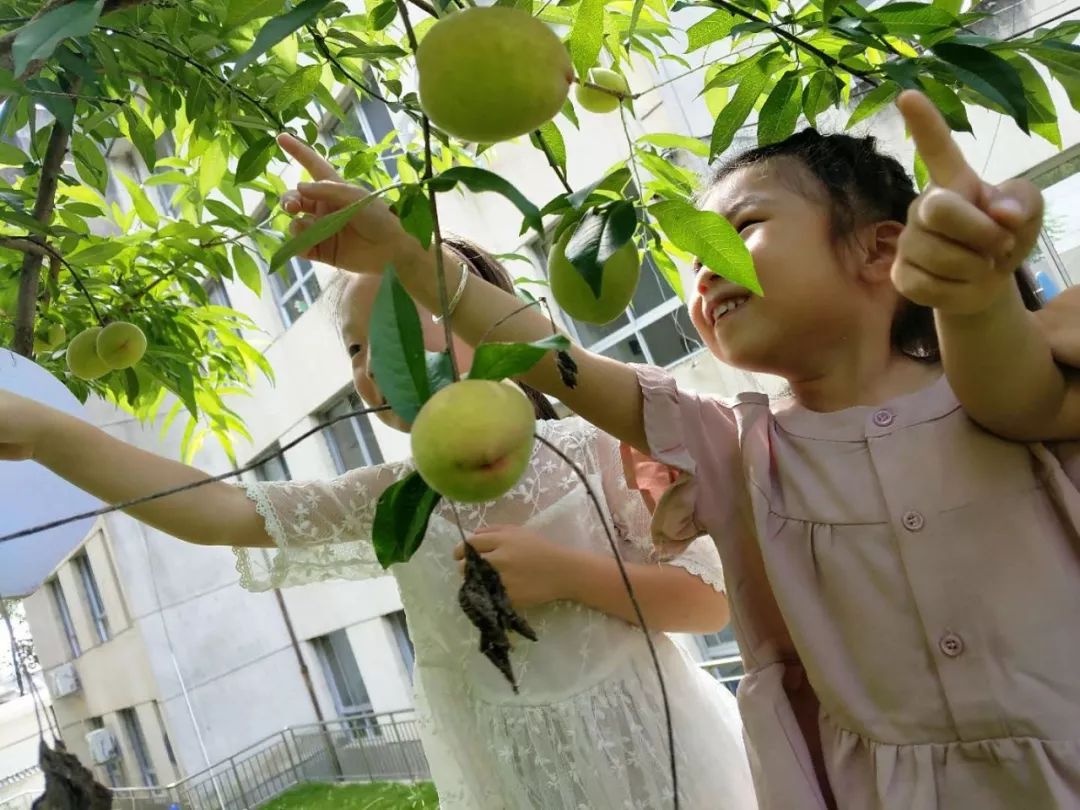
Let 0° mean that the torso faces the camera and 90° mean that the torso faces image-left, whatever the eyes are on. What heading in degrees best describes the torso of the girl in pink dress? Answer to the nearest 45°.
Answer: approximately 0°

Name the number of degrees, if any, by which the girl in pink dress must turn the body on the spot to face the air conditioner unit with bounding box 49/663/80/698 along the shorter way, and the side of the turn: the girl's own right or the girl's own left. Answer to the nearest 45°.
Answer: approximately 135° to the girl's own right

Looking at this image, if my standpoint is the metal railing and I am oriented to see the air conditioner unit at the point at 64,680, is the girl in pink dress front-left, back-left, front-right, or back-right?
back-left

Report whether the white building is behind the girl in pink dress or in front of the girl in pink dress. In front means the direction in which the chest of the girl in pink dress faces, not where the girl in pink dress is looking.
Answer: behind

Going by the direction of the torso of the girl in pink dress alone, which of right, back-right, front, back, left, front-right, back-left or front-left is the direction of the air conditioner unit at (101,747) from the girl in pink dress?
back-right
